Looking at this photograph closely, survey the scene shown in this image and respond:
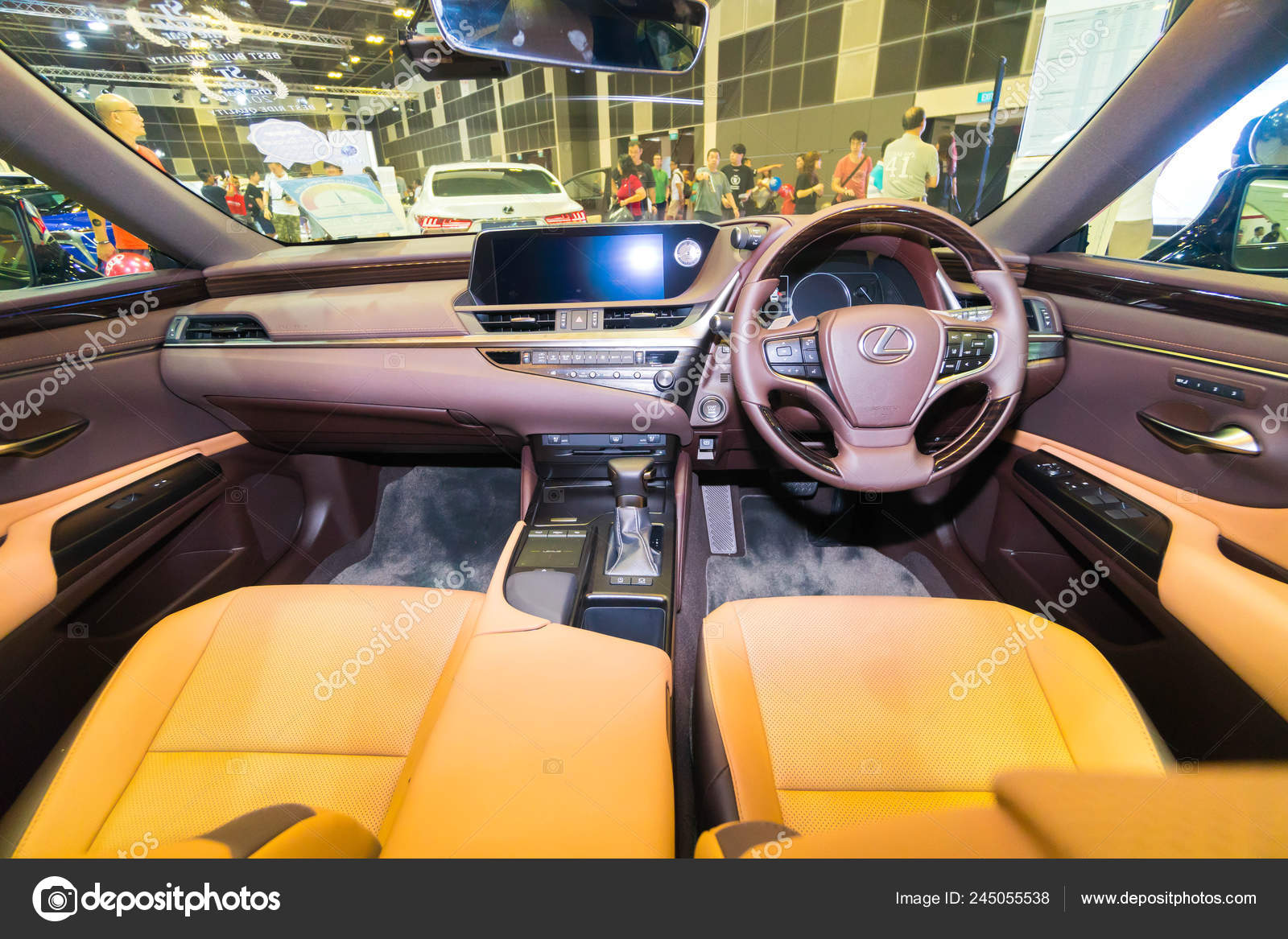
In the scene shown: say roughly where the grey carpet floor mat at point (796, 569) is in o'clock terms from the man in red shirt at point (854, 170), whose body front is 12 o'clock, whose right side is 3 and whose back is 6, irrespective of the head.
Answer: The grey carpet floor mat is roughly at 12 o'clock from the man in red shirt.

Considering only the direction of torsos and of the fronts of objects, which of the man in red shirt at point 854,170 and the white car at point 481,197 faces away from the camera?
the white car

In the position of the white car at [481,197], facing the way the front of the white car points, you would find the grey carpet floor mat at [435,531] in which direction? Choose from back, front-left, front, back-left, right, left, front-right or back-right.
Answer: back

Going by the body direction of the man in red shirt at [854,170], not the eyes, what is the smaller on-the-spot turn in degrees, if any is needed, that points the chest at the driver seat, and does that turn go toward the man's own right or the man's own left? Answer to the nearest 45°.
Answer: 0° — they already face it

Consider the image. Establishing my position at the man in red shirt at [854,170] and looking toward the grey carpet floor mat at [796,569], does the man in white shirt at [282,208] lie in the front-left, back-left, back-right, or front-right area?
front-right

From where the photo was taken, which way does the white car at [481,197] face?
away from the camera

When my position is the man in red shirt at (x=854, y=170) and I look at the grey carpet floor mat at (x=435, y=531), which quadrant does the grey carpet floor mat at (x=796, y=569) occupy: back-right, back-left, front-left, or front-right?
front-left

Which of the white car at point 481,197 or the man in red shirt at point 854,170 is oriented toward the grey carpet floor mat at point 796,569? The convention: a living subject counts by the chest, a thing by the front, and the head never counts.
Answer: the man in red shirt

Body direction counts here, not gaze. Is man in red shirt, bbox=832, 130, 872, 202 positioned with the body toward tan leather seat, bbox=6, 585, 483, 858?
yes

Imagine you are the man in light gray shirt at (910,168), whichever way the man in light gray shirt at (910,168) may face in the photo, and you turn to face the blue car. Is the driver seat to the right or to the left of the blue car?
left

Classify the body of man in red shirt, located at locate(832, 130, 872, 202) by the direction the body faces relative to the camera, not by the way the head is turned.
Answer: toward the camera

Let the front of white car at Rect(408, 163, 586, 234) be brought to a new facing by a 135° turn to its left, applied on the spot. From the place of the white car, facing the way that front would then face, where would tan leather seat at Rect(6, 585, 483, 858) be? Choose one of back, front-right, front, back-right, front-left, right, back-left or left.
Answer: front-left

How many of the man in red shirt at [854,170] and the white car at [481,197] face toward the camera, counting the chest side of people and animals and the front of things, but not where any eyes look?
1
